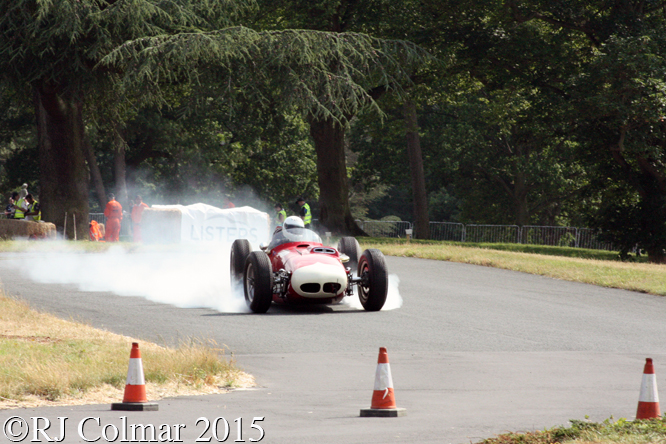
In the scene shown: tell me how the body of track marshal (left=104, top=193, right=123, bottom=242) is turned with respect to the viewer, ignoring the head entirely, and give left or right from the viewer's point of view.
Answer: facing away from the viewer

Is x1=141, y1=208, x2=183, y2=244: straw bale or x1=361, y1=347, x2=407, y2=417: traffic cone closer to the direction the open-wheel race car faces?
the traffic cone

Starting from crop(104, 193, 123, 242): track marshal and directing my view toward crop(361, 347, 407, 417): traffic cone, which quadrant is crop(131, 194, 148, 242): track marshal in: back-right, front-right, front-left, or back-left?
front-left

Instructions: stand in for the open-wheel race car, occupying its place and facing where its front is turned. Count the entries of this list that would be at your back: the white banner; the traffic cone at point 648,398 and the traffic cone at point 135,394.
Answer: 1

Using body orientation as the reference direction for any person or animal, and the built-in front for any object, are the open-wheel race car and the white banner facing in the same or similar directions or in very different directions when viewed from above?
same or similar directions

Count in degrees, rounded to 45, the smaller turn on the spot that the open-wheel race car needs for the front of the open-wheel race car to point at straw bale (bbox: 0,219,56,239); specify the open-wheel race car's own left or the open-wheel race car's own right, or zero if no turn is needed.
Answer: approximately 135° to the open-wheel race car's own right

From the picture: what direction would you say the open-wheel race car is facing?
toward the camera

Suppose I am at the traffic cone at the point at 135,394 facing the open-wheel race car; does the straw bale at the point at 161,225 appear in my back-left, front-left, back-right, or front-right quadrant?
front-left

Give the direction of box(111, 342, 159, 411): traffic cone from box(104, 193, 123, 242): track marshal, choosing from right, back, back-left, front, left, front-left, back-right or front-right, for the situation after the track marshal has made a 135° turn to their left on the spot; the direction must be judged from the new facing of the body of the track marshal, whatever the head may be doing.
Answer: front-left
